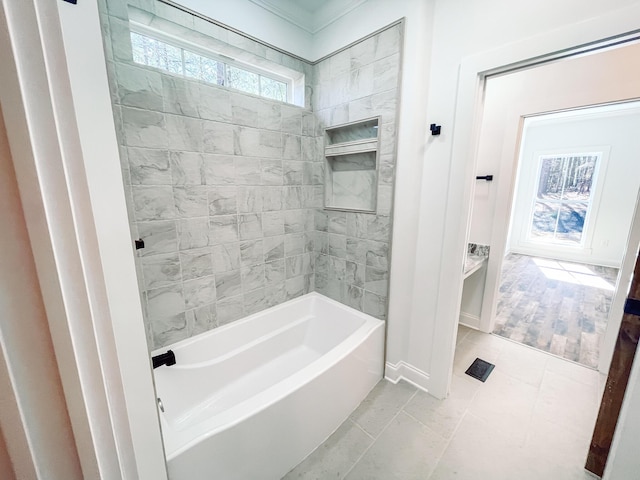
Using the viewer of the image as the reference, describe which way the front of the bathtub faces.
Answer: facing the viewer and to the right of the viewer
